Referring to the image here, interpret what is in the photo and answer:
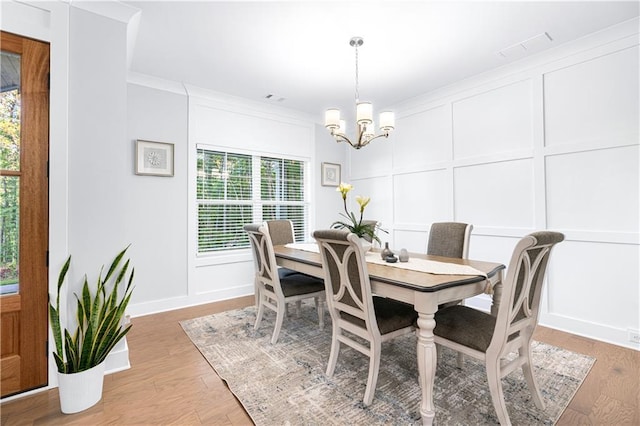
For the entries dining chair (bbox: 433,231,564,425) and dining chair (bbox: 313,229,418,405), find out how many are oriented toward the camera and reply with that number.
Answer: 0

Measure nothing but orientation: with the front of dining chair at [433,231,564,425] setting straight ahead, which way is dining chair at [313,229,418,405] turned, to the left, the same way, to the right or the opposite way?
to the right

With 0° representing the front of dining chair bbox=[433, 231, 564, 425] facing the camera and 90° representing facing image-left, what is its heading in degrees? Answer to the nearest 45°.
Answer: approximately 135°

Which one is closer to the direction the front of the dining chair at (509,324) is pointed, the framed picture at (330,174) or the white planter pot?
the framed picture

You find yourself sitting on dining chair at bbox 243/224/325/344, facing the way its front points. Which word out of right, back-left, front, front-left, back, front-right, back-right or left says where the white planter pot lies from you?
back

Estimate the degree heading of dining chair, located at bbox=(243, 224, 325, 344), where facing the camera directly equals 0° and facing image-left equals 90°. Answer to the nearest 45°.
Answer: approximately 225°

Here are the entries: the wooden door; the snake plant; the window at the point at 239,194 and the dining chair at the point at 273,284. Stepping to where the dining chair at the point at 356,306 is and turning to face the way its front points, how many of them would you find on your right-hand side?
0

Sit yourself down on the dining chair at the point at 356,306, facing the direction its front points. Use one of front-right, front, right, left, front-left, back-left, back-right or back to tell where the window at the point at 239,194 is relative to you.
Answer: left

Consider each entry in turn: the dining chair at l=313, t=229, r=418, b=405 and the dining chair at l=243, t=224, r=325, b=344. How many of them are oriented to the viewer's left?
0

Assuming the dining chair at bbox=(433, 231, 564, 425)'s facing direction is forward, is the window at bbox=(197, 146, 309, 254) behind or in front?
in front

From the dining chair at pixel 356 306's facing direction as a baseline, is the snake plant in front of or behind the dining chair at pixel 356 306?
behind

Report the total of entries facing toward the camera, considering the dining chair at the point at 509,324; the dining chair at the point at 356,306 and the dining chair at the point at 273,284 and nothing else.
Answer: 0

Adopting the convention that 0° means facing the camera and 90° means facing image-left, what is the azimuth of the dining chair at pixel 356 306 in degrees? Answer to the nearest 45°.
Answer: approximately 225°
